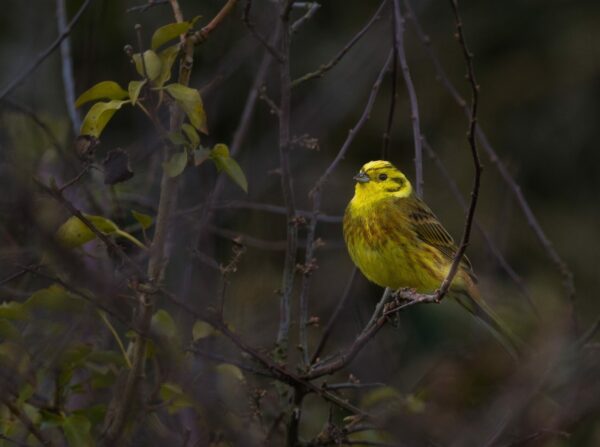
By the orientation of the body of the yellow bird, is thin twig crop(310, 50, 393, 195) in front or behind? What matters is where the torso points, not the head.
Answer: in front

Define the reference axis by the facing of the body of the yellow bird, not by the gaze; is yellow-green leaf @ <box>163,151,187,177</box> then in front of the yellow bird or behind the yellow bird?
in front

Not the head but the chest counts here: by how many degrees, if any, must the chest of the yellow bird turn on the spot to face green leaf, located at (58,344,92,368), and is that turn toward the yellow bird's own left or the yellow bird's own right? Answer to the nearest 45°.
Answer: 0° — it already faces it

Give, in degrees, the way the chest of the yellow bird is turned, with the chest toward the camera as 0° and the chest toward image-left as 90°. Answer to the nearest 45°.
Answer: approximately 45°

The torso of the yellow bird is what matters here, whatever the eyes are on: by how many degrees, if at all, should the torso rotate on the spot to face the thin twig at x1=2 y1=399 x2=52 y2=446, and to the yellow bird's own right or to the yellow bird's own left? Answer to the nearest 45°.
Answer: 0° — it already faces it

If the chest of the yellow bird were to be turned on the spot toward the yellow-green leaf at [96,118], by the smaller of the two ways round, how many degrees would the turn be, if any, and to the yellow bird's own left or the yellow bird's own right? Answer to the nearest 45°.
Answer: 0° — it already faces it
